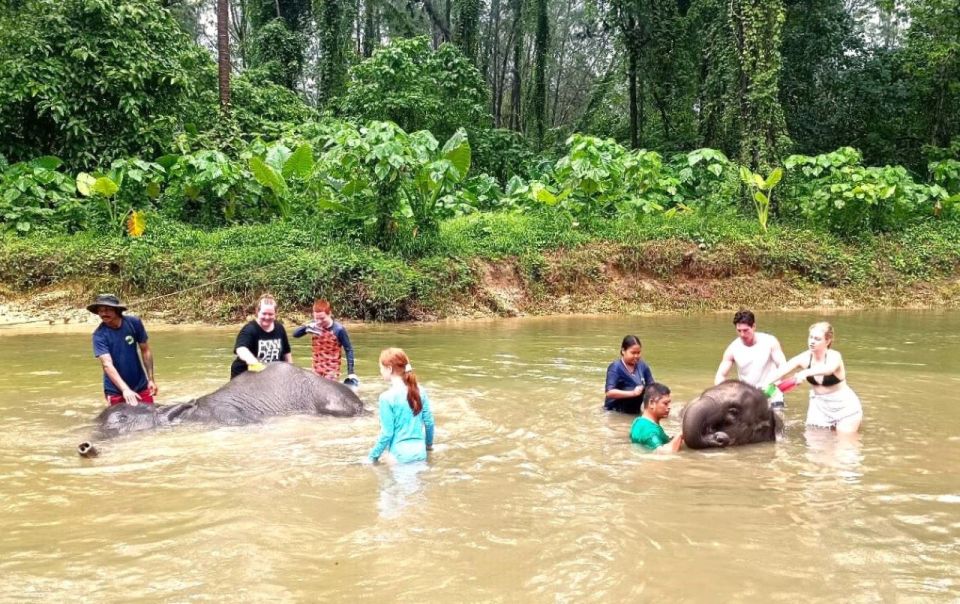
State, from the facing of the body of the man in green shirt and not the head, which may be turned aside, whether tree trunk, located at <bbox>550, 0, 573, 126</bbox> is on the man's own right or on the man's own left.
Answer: on the man's own left

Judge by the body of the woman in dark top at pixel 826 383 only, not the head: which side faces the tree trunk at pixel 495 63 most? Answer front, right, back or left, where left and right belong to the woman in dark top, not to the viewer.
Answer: right

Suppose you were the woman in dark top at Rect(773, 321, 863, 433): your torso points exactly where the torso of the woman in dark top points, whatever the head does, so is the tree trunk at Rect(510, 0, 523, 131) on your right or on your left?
on your right

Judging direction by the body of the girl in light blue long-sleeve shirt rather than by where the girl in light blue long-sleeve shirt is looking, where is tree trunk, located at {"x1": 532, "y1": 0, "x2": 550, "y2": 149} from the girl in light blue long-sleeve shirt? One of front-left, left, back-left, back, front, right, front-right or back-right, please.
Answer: front-right

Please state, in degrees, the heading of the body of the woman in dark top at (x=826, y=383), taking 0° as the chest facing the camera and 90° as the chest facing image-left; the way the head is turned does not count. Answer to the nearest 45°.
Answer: approximately 45°

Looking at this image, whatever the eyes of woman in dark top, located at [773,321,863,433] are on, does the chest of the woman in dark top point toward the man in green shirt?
yes

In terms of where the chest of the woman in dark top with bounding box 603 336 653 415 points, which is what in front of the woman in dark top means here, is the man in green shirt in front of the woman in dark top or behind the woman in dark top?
in front

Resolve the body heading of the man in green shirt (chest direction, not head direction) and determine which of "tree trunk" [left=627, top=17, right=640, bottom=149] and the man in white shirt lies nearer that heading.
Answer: the man in white shirt

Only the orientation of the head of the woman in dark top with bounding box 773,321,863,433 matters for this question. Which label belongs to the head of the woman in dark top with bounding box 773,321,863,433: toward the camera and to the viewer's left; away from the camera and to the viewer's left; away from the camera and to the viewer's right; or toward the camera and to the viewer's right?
toward the camera and to the viewer's left

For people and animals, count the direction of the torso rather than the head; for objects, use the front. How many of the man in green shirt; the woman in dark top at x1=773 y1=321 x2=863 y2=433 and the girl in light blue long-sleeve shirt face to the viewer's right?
1

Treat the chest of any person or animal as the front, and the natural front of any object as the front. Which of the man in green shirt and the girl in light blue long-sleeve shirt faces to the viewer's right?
the man in green shirt

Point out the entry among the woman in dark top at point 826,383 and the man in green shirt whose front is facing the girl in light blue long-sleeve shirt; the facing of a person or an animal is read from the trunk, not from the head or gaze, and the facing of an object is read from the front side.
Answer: the woman in dark top

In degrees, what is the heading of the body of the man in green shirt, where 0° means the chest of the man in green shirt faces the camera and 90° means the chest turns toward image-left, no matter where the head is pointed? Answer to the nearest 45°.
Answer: approximately 270°

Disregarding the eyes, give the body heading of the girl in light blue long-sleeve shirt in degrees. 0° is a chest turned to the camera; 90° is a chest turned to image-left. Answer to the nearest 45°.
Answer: approximately 135°

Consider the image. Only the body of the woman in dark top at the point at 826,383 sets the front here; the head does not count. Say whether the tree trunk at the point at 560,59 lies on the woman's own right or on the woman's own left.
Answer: on the woman's own right
